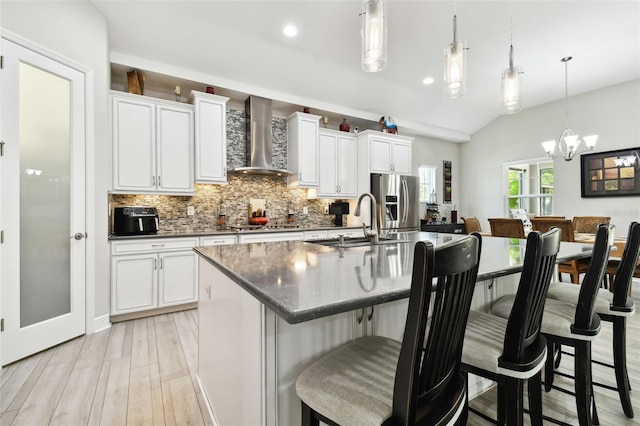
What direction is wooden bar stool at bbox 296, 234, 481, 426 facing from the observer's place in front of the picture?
facing away from the viewer and to the left of the viewer

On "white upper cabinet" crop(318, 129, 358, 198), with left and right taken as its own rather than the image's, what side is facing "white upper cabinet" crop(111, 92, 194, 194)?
right

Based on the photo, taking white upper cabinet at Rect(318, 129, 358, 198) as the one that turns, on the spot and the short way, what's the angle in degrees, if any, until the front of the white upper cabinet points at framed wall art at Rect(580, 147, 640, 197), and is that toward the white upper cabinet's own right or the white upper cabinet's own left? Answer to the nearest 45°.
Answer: approximately 45° to the white upper cabinet's own left

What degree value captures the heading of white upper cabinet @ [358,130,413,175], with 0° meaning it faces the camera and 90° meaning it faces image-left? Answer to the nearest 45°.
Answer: approximately 315°

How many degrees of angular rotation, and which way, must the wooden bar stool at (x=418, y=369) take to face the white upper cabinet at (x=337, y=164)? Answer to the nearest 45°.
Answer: approximately 45° to its right

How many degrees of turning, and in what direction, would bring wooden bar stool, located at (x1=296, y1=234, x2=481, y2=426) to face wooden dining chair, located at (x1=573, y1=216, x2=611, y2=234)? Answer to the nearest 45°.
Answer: approximately 90° to its right

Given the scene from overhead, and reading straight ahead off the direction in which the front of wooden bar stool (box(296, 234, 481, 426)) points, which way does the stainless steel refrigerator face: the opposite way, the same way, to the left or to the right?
the opposite way

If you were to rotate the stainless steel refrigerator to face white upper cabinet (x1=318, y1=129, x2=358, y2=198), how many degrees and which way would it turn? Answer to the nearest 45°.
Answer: approximately 90° to its right

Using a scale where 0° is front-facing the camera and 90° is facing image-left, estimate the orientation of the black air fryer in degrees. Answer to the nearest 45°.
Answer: approximately 0°

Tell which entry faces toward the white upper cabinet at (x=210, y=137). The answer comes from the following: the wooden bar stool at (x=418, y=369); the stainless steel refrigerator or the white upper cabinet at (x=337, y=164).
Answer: the wooden bar stool

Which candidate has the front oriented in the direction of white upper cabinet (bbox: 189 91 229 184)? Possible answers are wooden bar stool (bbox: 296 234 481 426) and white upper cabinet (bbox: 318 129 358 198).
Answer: the wooden bar stool

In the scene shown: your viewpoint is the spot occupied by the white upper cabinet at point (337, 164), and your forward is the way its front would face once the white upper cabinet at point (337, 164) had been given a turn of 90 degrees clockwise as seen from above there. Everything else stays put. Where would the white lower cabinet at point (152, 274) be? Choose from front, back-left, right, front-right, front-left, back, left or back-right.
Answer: front
